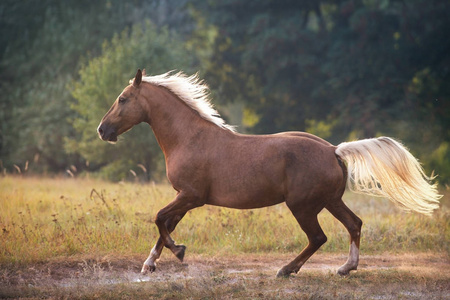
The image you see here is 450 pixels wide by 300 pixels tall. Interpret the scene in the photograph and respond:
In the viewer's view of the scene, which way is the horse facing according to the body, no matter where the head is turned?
to the viewer's left

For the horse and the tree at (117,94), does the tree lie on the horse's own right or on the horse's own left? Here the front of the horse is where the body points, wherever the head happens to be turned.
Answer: on the horse's own right
